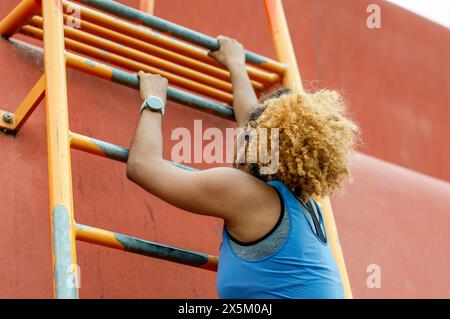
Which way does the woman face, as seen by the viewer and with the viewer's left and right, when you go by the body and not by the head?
facing away from the viewer and to the left of the viewer

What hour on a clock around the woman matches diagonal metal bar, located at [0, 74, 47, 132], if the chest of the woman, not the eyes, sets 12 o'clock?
The diagonal metal bar is roughly at 11 o'clock from the woman.

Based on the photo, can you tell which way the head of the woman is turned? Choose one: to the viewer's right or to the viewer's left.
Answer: to the viewer's left
